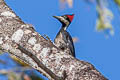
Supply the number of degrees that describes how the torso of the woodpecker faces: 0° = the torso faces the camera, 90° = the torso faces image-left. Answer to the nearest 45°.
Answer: approximately 90°
